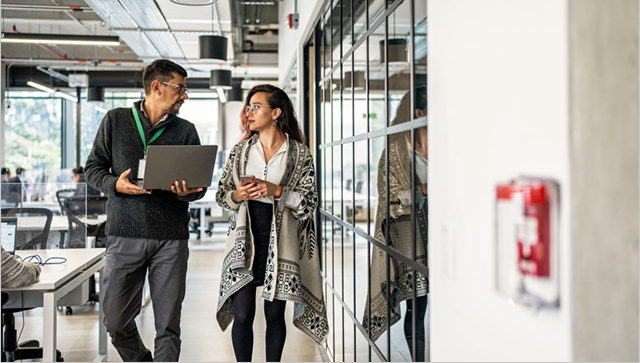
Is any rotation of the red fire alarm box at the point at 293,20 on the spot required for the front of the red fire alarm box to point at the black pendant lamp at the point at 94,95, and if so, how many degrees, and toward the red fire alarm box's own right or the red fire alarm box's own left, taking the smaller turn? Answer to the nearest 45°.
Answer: approximately 45° to the red fire alarm box's own right

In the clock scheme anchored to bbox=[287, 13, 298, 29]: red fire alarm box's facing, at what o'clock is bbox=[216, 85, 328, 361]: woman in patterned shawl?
The woman in patterned shawl is roughly at 9 o'clock from the red fire alarm box.

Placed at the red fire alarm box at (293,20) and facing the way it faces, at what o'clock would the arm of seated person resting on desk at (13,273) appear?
The arm of seated person resting on desk is roughly at 10 o'clock from the red fire alarm box.

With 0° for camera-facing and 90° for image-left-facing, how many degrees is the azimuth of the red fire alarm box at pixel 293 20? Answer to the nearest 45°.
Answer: approximately 90°

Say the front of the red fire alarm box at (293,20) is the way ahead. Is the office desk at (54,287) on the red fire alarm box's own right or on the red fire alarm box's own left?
on the red fire alarm box's own left

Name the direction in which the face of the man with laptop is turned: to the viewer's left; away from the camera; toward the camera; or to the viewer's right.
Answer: to the viewer's right
